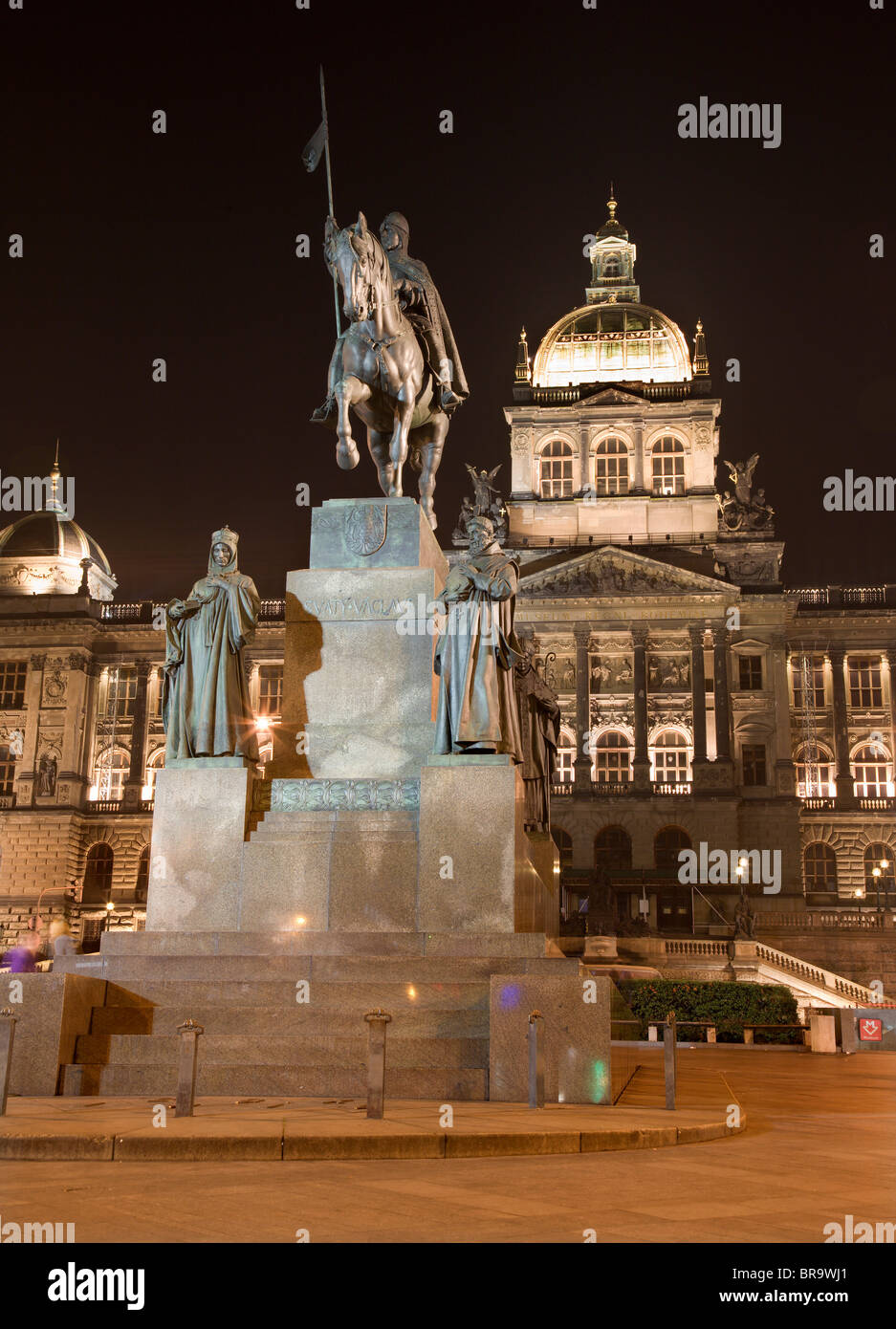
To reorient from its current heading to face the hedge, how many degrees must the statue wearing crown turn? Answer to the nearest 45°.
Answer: approximately 135° to its left

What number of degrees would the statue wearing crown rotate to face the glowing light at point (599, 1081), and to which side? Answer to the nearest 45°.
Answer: approximately 45° to its left

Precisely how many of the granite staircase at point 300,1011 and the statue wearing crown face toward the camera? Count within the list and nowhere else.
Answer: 2

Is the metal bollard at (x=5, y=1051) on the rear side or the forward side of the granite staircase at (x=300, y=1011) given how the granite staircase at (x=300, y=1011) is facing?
on the forward side

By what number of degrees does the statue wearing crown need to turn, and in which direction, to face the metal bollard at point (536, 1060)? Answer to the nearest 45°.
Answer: approximately 45° to its left

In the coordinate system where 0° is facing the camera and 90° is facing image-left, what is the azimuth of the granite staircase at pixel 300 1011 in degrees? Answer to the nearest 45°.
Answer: approximately 0°

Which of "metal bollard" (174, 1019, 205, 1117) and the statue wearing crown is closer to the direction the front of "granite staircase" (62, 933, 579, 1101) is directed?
the metal bollard

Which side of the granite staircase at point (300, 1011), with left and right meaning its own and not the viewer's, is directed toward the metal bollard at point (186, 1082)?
front

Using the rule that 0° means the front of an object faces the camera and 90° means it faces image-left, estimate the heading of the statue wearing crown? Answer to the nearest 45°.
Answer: approximately 0°
